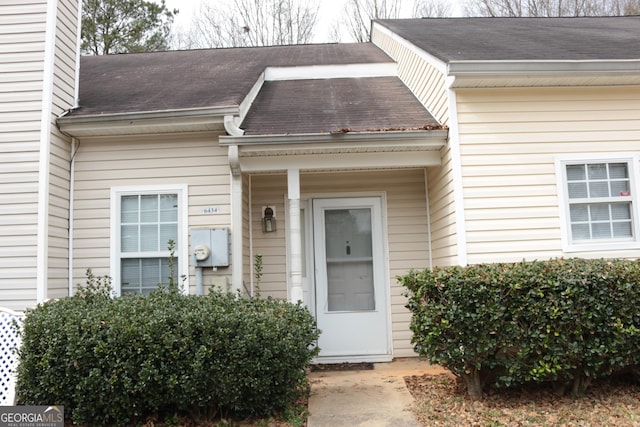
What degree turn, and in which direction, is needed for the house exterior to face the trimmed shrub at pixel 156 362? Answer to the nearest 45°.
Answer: approximately 45° to its right

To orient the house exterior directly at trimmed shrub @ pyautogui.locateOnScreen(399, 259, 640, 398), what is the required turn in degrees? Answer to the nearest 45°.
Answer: approximately 45° to its left

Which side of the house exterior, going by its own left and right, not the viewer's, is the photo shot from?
front
